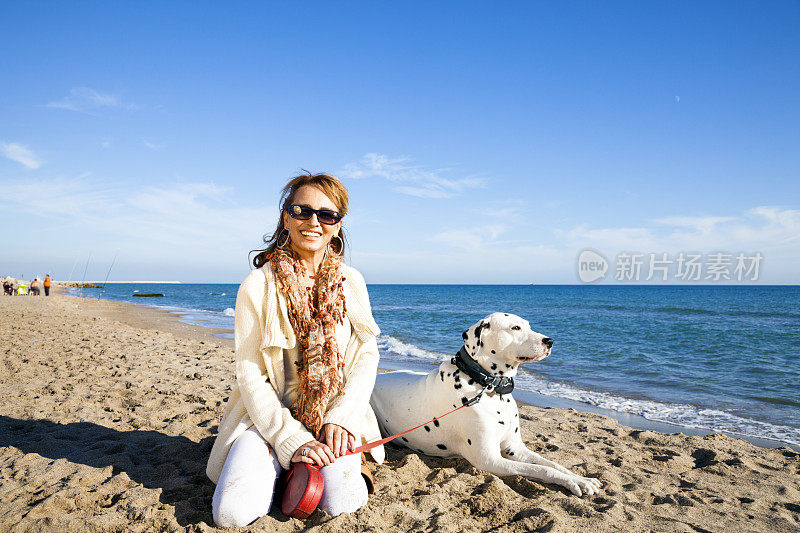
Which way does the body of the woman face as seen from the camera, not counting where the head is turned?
toward the camera

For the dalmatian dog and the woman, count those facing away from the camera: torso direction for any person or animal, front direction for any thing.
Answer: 0

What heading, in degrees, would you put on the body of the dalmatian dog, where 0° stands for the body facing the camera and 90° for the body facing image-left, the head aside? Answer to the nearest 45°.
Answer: approximately 315°

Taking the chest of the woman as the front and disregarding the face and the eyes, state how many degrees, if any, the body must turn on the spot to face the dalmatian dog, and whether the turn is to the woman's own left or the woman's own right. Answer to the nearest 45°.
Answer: approximately 90° to the woman's own left

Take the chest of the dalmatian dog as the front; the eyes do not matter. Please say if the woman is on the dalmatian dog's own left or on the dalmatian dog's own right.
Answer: on the dalmatian dog's own right
